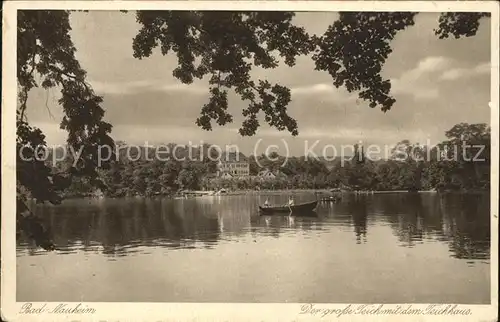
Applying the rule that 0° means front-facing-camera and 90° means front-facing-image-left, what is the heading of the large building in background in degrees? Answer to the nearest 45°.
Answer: approximately 0°

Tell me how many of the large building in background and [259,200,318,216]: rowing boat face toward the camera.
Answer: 1
